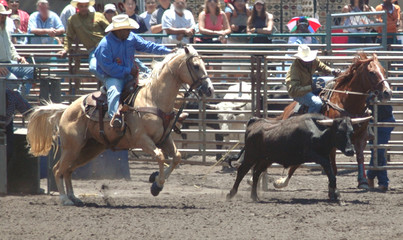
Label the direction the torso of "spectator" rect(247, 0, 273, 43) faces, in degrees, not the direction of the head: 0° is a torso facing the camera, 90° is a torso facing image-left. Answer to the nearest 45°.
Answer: approximately 0°

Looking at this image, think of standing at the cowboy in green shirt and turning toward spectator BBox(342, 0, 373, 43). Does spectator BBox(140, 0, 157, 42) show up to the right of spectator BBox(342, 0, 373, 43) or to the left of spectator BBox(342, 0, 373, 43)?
left

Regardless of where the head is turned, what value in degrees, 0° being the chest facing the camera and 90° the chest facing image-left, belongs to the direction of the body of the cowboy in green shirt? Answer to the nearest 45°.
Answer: approximately 315°

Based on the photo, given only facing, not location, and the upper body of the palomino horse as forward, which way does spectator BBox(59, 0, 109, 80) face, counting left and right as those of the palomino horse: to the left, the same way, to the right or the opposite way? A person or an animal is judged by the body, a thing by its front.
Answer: to the right

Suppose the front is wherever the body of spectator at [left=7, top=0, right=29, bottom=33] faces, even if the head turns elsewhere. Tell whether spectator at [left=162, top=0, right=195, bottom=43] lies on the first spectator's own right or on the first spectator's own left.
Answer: on the first spectator's own left

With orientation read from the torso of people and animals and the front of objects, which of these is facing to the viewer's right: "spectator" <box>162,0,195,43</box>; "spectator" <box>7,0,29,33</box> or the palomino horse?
the palomino horse

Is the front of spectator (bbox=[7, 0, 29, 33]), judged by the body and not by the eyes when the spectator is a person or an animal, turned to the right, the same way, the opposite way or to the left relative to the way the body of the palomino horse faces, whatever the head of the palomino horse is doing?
to the right

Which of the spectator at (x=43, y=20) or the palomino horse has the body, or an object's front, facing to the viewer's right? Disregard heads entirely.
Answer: the palomino horse

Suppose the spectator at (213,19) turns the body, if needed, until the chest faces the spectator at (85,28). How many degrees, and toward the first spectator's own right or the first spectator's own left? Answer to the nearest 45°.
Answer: approximately 45° to the first spectator's own right

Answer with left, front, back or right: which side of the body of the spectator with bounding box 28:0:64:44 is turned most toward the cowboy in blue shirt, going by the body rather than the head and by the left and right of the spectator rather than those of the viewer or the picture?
front

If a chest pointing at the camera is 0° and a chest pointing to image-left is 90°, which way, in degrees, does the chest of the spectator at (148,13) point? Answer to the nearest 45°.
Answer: approximately 0°

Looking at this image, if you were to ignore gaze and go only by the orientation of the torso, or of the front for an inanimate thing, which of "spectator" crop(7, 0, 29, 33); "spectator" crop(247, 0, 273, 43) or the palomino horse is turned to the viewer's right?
the palomino horse
